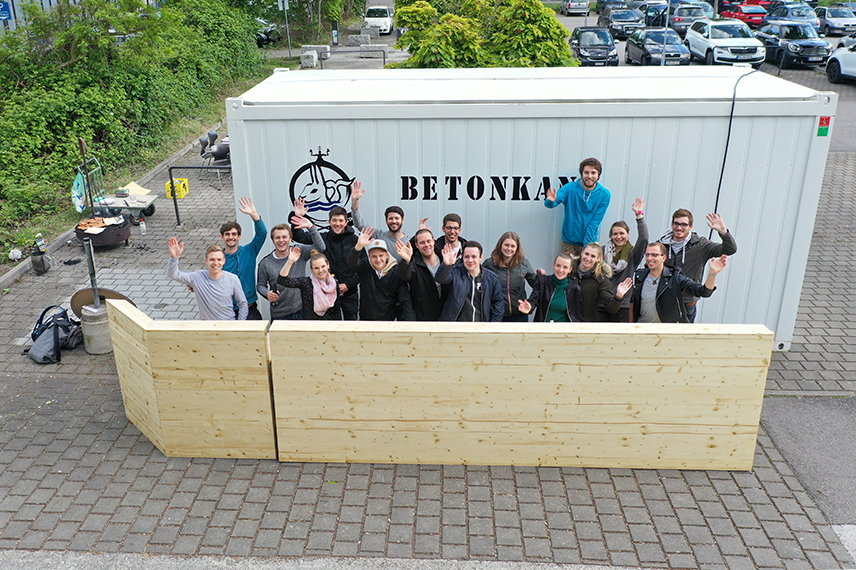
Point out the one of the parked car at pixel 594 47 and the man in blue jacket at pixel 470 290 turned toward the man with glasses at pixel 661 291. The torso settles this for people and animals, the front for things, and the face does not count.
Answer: the parked car

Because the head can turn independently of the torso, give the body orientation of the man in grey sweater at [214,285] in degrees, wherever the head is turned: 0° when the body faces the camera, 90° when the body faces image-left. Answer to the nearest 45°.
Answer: approximately 0°

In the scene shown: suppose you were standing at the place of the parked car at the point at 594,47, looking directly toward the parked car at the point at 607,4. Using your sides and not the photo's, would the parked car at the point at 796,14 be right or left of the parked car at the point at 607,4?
right

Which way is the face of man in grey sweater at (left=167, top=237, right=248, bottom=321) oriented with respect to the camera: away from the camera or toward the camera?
toward the camera

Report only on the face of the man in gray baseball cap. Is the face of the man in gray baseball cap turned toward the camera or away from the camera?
toward the camera

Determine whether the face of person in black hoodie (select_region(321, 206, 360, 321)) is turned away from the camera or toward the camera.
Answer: toward the camera

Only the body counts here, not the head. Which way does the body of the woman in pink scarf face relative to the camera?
toward the camera

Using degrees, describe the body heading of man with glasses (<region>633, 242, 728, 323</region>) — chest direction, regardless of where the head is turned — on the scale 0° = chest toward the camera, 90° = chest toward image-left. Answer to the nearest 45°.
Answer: approximately 45°

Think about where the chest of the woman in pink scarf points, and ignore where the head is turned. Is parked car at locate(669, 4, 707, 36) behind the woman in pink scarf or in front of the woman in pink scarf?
behind

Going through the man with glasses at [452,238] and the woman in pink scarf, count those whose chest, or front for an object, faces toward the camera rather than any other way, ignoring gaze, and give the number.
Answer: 2

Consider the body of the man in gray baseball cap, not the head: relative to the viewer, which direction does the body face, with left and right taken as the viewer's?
facing the viewer

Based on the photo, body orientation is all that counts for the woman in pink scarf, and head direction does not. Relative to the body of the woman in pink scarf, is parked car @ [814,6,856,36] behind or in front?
behind

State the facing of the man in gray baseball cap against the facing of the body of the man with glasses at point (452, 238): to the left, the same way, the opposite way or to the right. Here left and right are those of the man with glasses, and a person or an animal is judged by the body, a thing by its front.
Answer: the same way

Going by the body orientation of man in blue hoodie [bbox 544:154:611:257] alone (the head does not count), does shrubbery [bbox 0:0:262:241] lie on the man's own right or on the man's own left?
on the man's own right

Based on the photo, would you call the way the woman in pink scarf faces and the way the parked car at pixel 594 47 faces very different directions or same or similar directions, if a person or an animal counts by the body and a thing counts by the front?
same or similar directions

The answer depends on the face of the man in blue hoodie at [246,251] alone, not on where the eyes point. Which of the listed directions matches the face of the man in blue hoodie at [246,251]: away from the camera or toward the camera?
toward the camera

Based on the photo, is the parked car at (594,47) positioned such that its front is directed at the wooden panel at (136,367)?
yes

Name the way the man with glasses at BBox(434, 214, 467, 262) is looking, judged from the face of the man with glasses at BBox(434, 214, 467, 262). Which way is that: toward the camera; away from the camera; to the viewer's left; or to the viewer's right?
toward the camera

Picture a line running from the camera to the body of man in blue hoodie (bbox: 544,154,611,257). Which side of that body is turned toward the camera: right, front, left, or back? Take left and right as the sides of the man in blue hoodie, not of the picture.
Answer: front

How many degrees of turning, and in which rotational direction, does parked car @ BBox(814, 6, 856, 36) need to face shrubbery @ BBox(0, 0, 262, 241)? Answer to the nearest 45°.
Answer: approximately 90° to its right

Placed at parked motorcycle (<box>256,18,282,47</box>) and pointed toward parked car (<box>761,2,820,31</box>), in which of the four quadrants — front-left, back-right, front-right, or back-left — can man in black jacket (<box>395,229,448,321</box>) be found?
front-right
